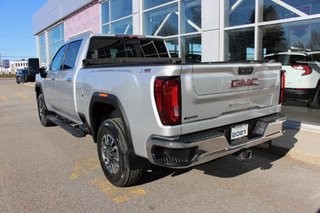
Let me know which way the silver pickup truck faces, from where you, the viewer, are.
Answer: facing away from the viewer and to the left of the viewer

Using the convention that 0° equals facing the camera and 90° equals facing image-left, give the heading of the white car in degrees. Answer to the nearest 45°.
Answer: approximately 225°

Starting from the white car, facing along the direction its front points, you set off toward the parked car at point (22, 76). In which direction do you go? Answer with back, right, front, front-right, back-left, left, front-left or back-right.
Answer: left

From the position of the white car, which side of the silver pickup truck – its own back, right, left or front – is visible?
right

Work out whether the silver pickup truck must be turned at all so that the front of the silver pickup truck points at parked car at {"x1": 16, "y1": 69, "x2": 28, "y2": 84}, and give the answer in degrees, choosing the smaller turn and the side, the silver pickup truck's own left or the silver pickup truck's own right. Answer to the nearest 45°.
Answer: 0° — it already faces it

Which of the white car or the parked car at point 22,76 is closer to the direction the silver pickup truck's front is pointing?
the parked car
